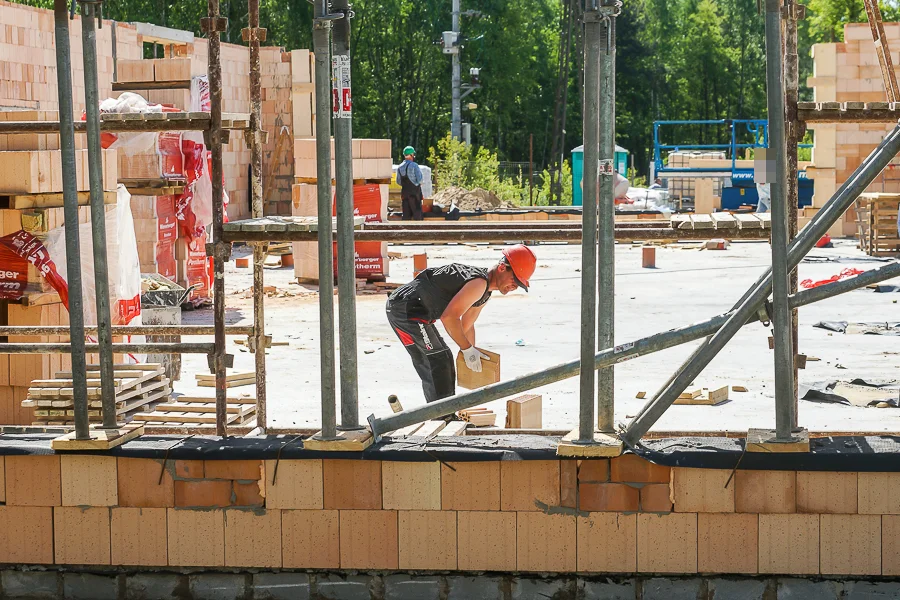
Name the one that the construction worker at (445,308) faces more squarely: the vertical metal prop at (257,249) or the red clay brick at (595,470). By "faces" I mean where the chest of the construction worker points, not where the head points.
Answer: the red clay brick

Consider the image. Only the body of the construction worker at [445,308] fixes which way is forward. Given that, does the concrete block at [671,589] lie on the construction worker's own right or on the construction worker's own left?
on the construction worker's own right

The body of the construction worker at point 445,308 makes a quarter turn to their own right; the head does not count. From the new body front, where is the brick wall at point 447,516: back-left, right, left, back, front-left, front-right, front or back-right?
front

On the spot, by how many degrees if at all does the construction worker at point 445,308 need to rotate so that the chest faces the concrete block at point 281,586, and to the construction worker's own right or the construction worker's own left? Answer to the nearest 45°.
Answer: approximately 90° to the construction worker's own right

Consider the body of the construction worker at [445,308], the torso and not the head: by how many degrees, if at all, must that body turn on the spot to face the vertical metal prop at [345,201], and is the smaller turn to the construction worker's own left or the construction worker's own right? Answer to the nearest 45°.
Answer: approximately 90° to the construction worker's own right

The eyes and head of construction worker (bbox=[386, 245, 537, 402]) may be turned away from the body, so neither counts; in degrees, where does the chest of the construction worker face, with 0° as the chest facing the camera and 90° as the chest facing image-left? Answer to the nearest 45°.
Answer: approximately 270°

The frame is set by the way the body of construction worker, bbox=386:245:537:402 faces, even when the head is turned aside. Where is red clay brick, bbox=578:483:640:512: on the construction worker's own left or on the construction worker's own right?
on the construction worker's own right

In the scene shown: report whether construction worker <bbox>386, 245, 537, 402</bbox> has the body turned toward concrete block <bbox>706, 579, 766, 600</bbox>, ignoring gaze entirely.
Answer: no

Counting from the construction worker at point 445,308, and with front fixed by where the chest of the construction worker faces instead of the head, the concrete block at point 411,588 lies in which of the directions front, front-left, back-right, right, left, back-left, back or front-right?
right

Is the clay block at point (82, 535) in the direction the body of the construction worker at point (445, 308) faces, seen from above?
no

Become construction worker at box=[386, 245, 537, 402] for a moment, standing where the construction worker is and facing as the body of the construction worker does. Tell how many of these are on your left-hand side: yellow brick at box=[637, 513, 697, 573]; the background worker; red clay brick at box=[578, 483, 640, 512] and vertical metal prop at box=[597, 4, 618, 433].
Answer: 1

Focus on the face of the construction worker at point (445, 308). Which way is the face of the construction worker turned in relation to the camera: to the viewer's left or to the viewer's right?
to the viewer's right

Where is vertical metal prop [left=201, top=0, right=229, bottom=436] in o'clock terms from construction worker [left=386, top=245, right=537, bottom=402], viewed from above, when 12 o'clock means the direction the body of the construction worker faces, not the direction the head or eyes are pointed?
The vertical metal prop is roughly at 4 o'clock from the construction worker.

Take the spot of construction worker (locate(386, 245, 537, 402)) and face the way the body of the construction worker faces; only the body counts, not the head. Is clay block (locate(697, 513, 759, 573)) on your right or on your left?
on your right

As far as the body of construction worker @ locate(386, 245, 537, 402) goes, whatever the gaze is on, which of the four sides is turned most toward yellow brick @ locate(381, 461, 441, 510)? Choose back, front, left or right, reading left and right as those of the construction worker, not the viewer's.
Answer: right

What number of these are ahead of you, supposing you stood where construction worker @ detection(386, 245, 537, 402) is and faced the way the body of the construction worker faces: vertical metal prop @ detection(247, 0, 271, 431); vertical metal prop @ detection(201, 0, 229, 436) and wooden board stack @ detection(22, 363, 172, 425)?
0

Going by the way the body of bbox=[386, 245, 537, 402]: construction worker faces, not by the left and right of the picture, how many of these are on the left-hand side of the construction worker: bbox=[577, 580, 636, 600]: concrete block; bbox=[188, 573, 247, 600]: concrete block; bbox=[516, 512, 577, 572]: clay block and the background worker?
1

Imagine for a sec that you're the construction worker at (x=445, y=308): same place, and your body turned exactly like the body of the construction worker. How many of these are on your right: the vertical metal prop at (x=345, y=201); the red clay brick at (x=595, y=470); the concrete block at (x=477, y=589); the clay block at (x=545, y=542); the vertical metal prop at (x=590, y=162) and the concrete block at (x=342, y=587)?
6

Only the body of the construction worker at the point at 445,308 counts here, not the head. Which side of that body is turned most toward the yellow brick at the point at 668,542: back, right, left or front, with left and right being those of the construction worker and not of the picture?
right
